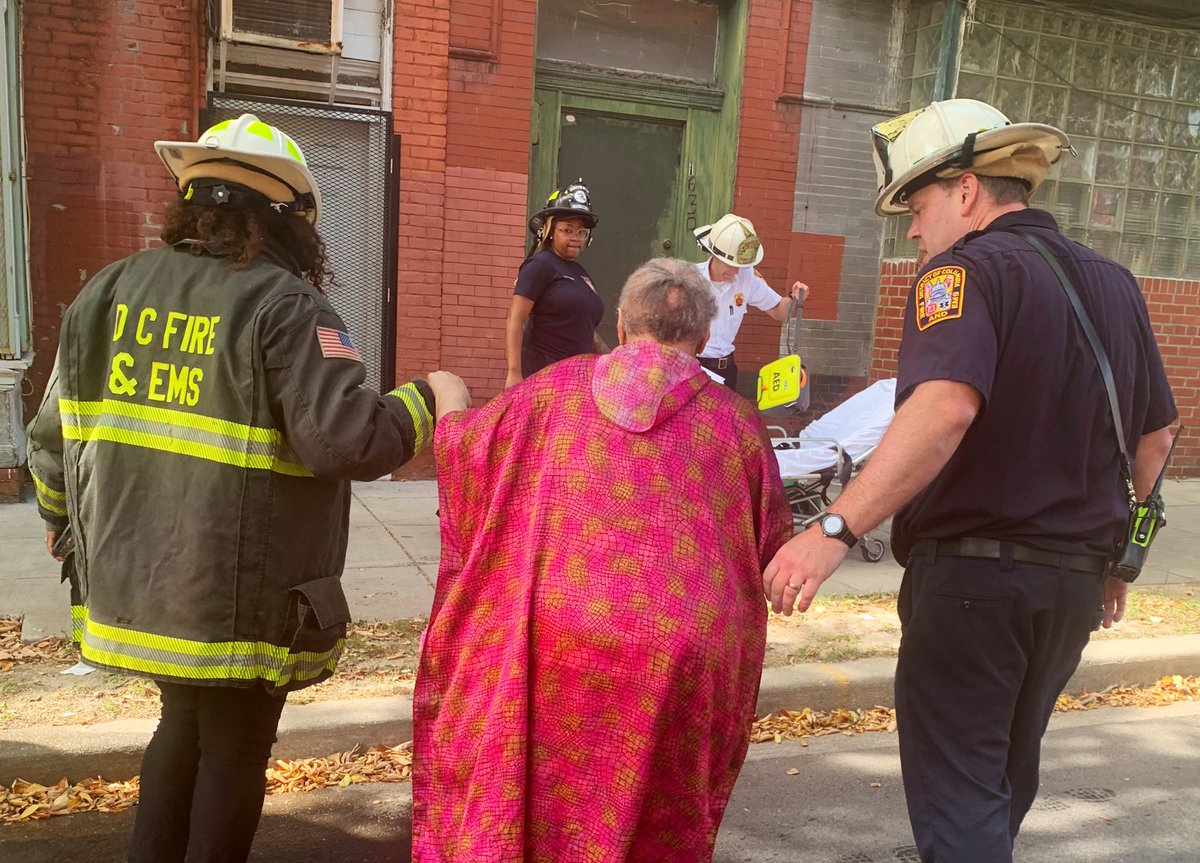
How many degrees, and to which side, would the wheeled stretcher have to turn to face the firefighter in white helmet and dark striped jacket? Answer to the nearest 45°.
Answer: approximately 90° to its left

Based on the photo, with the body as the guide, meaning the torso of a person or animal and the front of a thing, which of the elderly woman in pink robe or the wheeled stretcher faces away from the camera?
the elderly woman in pink robe

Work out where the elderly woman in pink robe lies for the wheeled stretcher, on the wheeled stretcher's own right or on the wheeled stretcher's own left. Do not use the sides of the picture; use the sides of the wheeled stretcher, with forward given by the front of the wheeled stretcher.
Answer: on the wheeled stretcher's own left

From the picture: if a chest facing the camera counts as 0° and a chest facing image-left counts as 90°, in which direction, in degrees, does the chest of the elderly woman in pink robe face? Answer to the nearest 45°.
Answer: approximately 180°

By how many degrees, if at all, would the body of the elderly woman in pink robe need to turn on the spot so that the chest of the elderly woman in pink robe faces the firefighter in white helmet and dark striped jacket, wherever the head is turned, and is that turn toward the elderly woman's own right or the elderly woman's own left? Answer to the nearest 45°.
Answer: approximately 90° to the elderly woman's own left

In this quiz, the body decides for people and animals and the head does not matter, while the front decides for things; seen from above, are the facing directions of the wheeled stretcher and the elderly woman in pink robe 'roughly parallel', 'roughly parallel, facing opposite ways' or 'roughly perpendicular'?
roughly perpendicular

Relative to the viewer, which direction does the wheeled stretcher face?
to the viewer's left

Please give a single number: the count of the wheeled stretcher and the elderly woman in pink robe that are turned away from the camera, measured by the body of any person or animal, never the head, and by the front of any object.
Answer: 1

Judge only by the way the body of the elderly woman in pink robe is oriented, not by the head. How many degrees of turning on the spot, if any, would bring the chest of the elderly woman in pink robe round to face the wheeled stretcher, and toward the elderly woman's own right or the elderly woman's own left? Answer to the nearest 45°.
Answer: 0° — they already face it

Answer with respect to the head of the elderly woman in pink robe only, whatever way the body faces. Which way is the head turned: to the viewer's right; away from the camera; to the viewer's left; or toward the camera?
away from the camera

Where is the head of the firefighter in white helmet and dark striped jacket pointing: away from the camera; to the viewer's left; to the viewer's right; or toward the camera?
away from the camera

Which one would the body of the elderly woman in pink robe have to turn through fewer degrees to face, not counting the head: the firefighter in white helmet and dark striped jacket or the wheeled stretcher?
the wheeled stretcher
